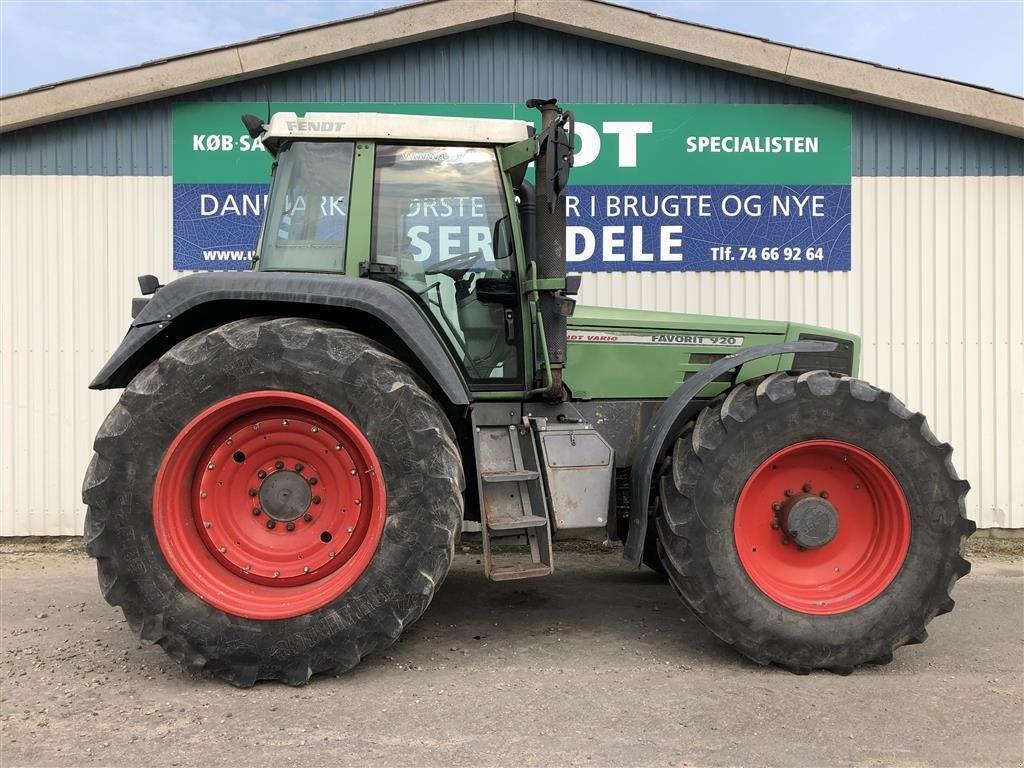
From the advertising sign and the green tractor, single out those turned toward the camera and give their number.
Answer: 1

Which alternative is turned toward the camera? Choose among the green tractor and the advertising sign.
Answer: the advertising sign

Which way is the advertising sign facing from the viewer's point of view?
toward the camera

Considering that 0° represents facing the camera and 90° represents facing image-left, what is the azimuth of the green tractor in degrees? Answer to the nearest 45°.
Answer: approximately 270°

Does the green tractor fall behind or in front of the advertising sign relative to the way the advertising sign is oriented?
in front

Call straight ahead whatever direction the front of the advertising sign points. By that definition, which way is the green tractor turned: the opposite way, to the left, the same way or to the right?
to the left

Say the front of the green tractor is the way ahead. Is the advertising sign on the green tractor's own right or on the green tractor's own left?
on the green tractor's own left
